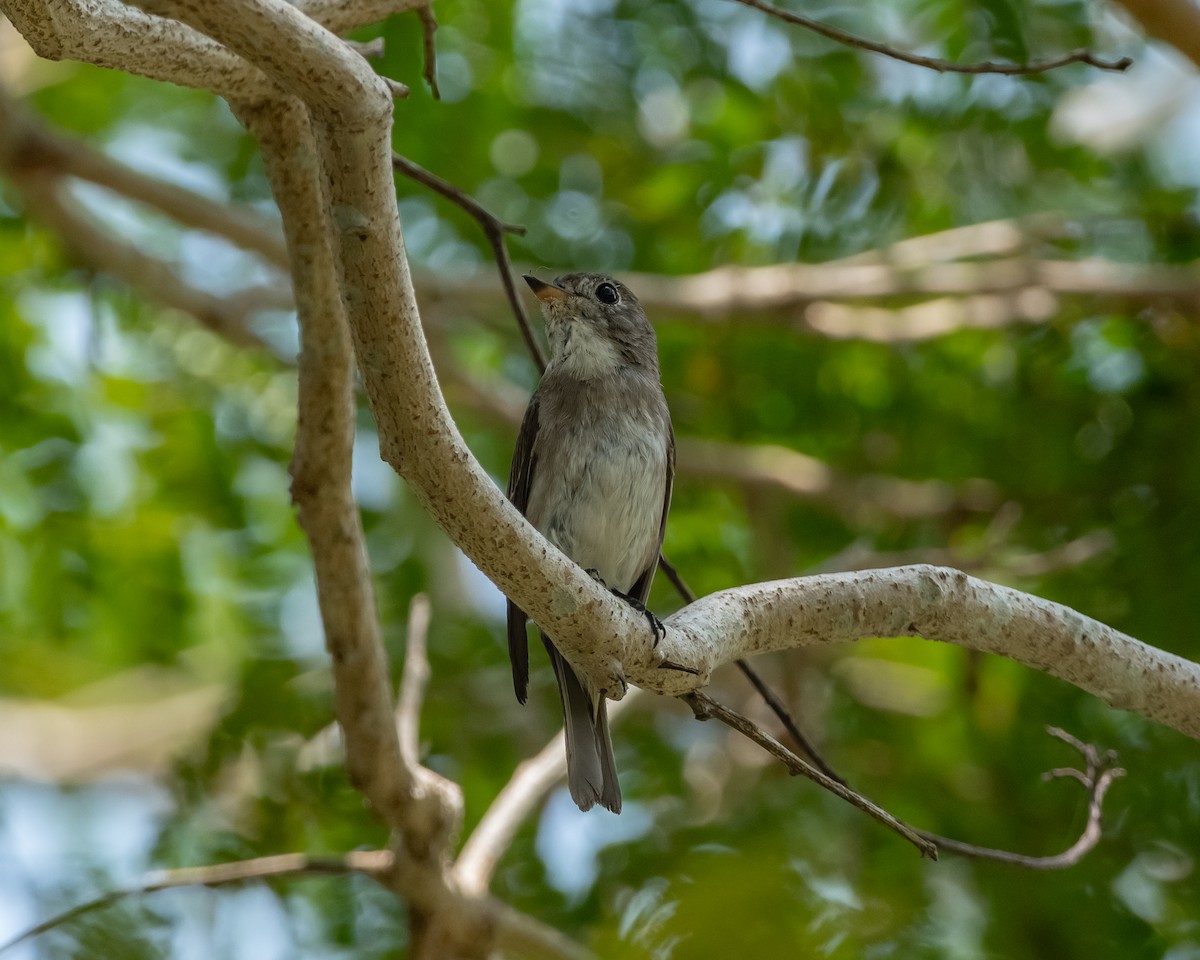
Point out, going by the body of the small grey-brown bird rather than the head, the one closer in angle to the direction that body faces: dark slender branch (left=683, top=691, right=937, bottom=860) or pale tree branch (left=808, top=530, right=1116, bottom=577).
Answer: the dark slender branch

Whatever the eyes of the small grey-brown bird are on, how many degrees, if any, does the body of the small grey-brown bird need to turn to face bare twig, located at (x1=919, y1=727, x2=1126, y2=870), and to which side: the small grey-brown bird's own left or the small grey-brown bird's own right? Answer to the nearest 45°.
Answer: approximately 45° to the small grey-brown bird's own left

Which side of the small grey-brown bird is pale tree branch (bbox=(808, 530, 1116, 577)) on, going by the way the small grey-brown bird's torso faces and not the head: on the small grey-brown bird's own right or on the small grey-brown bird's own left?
on the small grey-brown bird's own left

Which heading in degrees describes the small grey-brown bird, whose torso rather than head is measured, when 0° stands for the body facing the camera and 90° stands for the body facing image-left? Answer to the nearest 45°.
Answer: approximately 0°
